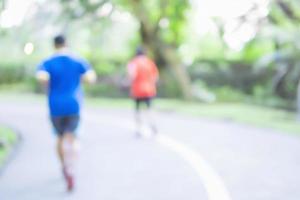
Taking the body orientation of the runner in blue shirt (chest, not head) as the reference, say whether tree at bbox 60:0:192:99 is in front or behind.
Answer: in front

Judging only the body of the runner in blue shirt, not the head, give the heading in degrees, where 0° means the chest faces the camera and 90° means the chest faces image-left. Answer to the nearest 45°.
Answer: approximately 180°
